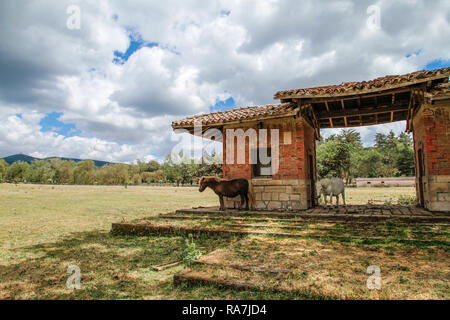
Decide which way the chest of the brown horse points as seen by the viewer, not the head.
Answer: to the viewer's left

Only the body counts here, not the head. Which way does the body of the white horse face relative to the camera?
to the viewer's left

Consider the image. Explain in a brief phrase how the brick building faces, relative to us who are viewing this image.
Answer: facing the viewer

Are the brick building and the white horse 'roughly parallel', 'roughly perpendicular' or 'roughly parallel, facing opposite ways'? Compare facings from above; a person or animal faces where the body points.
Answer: roughly perpendicular

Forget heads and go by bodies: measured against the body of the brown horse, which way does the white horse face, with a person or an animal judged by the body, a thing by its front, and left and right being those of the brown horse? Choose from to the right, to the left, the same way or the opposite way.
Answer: the same way

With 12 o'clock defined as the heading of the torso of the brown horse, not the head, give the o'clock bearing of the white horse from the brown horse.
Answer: The white horse is roughly at 6 o'clock from the brown horse.

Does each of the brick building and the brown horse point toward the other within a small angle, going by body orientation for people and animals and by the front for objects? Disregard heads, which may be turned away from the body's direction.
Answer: no

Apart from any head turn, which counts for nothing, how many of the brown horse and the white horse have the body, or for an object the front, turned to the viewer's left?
2

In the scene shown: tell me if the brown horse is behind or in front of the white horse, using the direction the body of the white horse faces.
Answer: in front

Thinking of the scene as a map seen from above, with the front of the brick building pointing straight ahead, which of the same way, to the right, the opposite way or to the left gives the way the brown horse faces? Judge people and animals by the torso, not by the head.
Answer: to the right
